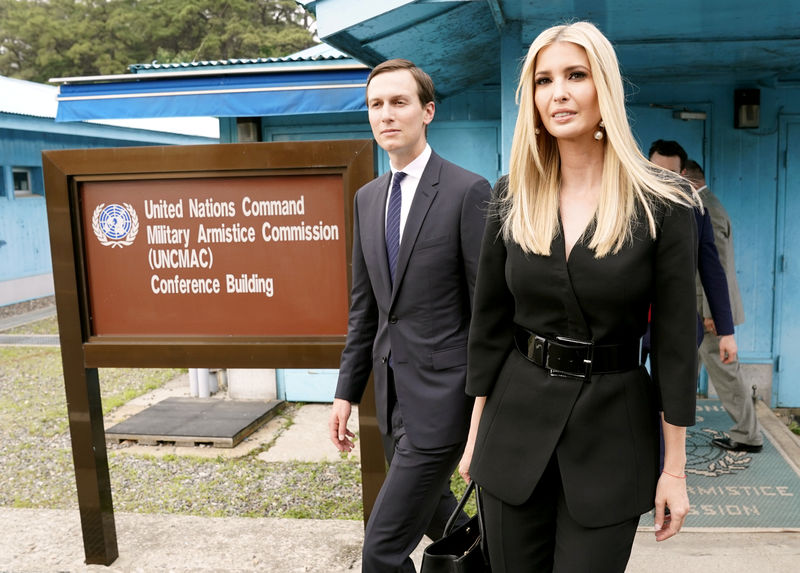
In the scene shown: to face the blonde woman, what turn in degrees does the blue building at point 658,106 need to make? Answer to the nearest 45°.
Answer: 0° — it already faces them

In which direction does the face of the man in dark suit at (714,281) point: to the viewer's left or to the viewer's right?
to the viewer's left

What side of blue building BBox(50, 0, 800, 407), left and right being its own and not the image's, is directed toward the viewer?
front

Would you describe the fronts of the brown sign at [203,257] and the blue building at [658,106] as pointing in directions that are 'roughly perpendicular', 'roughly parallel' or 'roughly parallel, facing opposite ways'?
roughly parallel

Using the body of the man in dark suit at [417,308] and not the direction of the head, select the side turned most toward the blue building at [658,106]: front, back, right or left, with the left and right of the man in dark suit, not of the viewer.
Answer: back

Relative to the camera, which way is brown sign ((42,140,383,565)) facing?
toward the camera

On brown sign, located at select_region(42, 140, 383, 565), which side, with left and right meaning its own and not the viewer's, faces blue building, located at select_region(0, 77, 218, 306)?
back

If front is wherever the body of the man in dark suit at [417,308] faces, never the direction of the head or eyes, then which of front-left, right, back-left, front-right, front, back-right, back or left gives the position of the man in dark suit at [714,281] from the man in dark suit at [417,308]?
back

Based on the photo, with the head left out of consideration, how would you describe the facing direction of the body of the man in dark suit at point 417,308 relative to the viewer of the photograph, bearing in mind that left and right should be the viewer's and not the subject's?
facing the viewer and to the left of the viewer

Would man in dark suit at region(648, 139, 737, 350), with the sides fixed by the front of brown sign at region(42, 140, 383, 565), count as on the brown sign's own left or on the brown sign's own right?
on the brown sign's own left
